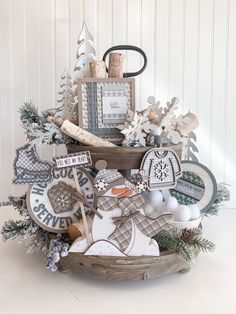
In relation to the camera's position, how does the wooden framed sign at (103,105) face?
facing the viewer

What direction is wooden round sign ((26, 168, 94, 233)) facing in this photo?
toward the camera

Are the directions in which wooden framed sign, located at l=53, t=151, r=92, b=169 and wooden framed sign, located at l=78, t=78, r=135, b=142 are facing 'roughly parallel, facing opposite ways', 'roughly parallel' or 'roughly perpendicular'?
roughly parallel

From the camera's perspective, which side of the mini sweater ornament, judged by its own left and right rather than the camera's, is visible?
front

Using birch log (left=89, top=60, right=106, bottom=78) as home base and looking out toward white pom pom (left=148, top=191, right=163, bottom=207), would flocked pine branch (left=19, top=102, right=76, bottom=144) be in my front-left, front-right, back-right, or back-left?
back-right

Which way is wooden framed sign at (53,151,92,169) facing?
toward the camera

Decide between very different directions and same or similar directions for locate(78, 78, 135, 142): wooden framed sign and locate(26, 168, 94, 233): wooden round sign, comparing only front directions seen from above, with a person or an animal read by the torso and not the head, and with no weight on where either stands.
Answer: same or similar directions
